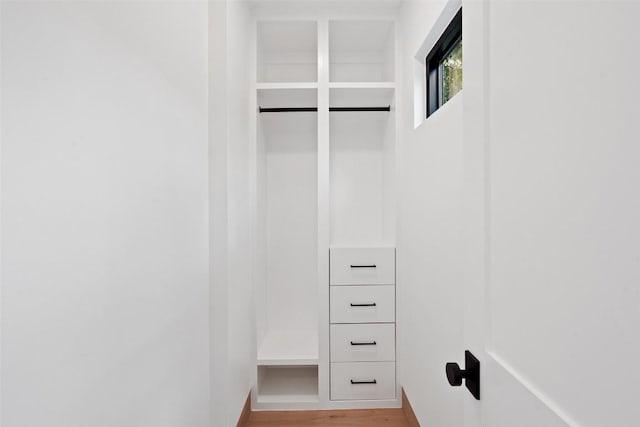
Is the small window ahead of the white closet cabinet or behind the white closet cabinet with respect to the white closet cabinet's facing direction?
ahead

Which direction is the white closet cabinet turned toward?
toward the camera

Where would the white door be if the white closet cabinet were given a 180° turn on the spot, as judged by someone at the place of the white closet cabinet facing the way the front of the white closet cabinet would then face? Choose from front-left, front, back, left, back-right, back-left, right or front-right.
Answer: back
